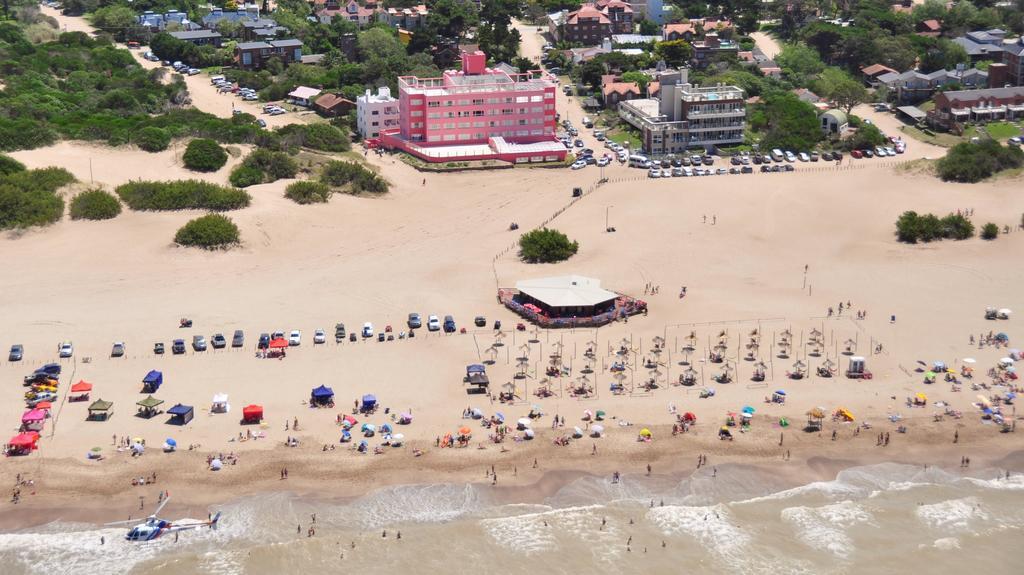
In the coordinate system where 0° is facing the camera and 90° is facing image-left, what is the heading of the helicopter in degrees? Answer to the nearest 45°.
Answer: approximately 90°

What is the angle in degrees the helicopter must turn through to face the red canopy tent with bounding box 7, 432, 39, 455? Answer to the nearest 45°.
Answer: approximately 45° to its right
